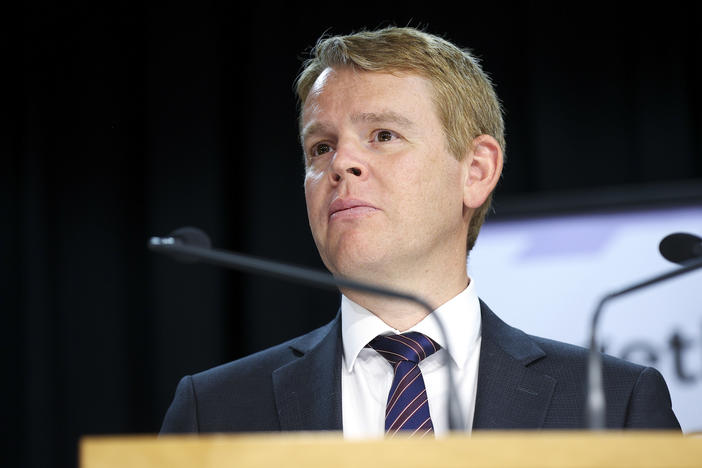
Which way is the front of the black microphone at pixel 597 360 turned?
to the viewer's right

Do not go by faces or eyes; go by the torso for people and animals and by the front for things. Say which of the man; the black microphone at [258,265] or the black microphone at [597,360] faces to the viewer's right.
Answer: the black microphone at [597,360]

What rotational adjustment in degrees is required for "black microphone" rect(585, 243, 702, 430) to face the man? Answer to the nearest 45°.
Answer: approximately 135° to its left

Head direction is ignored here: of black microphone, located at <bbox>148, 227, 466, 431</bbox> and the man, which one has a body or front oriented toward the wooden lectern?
the man

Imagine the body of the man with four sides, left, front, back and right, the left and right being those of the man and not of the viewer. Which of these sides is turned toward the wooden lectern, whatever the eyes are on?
front

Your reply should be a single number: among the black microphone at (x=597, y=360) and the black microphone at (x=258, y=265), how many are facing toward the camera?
0

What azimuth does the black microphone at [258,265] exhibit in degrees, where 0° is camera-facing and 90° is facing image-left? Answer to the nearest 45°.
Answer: approximately 90°
